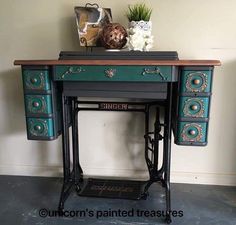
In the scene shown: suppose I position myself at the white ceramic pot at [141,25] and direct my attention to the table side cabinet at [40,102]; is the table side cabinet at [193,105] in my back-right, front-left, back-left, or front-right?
back-left

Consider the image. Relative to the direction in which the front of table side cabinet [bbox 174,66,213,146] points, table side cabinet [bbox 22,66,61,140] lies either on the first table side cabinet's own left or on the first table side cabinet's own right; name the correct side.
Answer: on the first table side cabinet's own right

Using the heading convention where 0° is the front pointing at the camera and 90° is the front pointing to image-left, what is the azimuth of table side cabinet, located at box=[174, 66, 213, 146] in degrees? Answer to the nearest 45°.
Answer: approximately 0°
